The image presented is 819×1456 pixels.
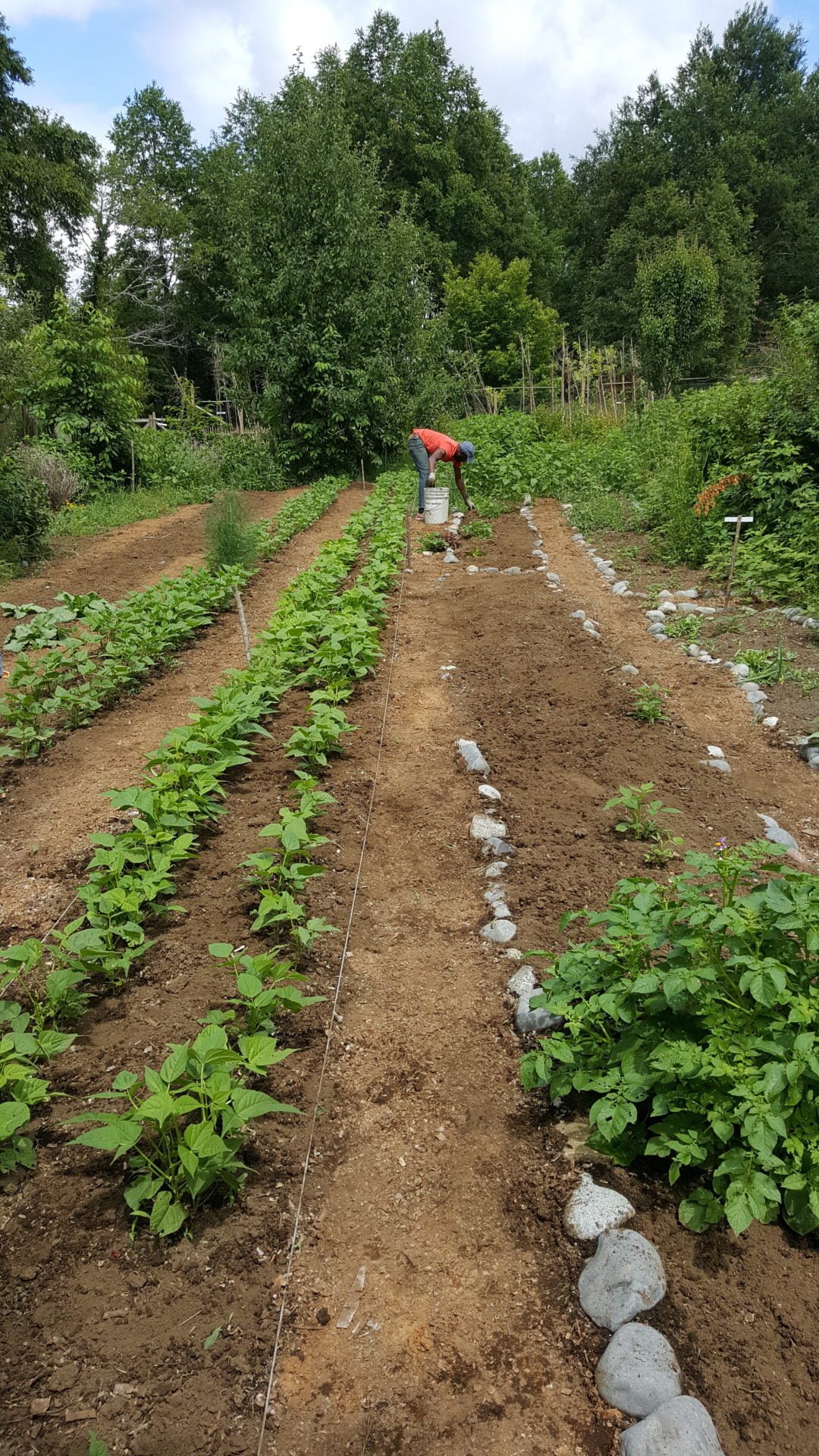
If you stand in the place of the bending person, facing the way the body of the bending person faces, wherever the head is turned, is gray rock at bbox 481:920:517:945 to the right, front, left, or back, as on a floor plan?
right

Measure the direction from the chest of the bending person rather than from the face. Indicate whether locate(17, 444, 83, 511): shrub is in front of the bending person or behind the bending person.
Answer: behind

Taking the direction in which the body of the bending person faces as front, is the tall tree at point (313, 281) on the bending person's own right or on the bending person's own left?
on the bending person's own left

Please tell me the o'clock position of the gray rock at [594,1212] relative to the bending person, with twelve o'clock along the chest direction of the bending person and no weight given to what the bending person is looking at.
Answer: The gray rock is roughly at 3 o'clock from the bending person.

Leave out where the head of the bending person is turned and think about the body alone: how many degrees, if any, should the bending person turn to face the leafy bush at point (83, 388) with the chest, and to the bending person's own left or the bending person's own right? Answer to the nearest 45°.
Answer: approximately 135° to the bending person's own left

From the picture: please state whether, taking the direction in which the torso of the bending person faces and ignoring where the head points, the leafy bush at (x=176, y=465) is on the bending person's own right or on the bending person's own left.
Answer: on the bending person's own left

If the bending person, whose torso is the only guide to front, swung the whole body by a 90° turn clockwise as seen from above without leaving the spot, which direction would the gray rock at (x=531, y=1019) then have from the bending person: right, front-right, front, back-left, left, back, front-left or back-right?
front

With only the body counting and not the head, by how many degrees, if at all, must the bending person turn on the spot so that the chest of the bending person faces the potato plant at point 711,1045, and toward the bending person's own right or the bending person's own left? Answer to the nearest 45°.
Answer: approximately 90° to the bending person's own right

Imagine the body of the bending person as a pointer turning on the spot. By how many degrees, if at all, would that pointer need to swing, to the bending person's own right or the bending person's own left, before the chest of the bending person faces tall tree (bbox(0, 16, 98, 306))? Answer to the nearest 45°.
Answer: approximately 135° to the bending person's own left

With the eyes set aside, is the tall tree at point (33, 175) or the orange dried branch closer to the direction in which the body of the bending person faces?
the orange dried branch

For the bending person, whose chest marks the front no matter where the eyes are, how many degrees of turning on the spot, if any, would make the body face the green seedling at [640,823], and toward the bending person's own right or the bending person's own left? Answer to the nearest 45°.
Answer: approximately 90° to the bending person's own right

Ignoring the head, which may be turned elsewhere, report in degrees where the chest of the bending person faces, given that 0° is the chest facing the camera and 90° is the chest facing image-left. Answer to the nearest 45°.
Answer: approximately 270°

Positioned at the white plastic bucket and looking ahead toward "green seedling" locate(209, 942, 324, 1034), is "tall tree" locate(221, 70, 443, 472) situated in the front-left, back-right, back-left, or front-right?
back-right
